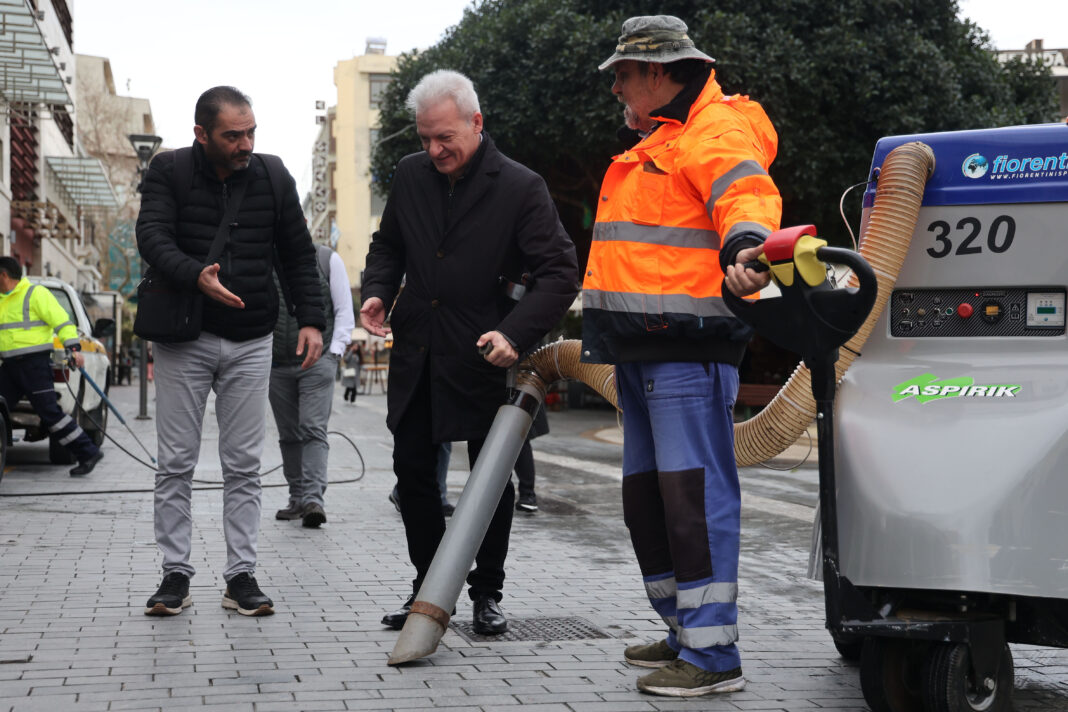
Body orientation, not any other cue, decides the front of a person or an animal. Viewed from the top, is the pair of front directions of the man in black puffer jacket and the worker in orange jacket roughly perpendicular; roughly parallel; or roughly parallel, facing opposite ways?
roughly perpendicular

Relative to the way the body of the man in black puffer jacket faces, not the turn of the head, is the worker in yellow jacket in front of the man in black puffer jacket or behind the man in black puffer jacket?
behind

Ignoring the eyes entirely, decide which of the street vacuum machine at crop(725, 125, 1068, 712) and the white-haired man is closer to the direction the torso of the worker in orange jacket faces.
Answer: the white-haired man

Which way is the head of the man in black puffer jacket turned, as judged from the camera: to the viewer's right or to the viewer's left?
to the viewer's right

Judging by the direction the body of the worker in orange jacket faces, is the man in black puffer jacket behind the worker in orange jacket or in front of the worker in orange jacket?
in front

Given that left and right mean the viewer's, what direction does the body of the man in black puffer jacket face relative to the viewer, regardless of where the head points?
facing the viewer

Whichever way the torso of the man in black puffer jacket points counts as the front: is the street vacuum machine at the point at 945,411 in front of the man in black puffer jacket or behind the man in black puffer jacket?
in front

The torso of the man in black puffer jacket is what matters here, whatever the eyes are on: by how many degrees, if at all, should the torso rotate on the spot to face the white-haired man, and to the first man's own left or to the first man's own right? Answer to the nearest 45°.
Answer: approximately 45° to the first man's own left

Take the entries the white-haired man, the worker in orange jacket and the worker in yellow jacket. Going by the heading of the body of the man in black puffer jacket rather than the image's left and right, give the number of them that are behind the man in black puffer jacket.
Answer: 1

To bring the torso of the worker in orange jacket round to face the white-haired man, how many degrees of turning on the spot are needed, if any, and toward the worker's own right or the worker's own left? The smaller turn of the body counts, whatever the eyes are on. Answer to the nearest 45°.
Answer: approximately 45° to the worker's own right

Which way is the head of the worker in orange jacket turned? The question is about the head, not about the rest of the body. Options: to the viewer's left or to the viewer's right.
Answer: to the viewer's left

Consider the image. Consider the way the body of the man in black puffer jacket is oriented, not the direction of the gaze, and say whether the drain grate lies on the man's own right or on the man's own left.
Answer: on the man's own left

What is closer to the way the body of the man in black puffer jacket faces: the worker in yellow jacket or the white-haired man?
the white-haired man

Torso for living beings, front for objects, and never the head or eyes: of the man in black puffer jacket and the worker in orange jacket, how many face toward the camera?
1

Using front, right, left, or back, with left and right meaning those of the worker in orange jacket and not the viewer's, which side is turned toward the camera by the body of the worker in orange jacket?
left
